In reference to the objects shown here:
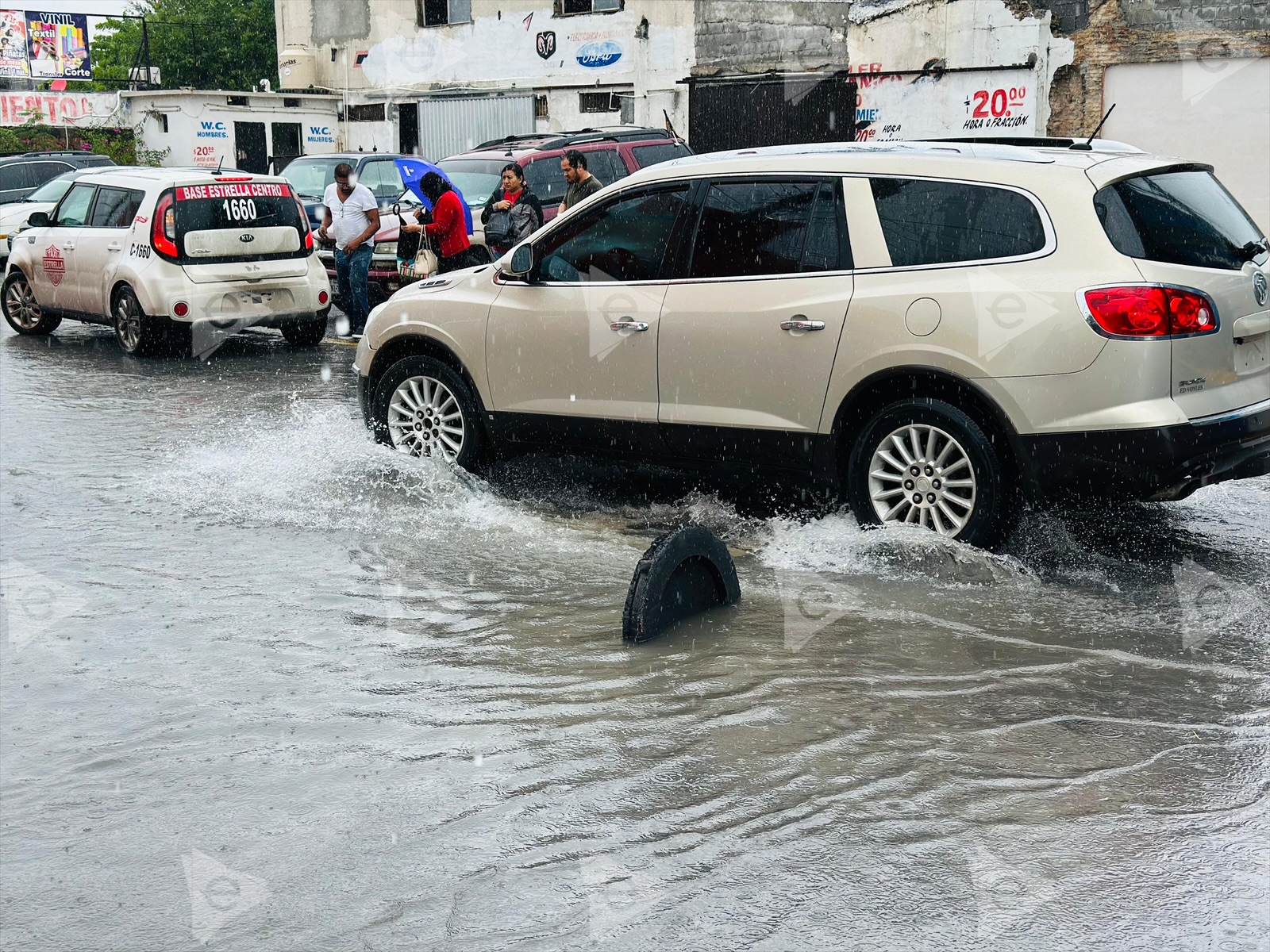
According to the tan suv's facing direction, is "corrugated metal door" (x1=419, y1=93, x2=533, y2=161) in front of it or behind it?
in front

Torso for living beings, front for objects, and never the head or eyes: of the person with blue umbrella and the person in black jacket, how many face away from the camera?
0

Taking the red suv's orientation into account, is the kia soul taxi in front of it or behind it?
in front

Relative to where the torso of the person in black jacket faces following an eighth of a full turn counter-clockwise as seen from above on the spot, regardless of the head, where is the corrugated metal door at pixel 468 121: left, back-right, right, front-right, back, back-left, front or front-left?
back

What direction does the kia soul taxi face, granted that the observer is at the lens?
facing away from the viewer and to the left of the viewer

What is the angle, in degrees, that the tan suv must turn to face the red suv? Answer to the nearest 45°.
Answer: approximately 45° to its right

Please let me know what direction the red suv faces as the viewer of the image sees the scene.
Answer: facing the viewer and to the left of the viewer

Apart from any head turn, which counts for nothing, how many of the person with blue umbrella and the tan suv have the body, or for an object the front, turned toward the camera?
0

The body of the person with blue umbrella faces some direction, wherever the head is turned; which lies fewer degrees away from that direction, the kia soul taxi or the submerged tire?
the kia soul taxi

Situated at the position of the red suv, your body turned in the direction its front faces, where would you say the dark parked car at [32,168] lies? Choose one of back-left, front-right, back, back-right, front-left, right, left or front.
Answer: right

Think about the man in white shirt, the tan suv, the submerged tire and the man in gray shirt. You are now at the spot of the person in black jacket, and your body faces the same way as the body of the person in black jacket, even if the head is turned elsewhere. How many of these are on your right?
1

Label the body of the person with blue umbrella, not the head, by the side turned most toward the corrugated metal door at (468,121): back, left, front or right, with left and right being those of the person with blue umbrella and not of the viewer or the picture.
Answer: right

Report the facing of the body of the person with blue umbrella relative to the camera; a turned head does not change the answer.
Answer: to the viewer's left
